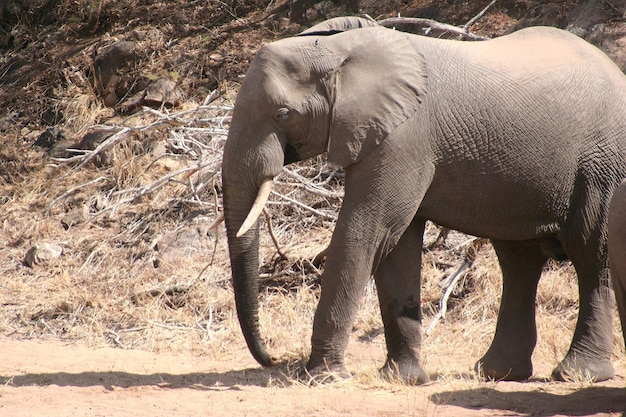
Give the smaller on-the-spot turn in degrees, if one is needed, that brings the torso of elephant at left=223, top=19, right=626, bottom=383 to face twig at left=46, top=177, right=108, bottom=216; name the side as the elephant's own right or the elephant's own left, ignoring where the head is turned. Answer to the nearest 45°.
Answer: approximately 45° to the elephant's own right

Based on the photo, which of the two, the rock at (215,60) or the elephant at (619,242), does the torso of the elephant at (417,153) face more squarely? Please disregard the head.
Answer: the rock

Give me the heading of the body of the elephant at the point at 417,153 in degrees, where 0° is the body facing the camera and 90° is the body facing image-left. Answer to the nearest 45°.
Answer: approximately 90°

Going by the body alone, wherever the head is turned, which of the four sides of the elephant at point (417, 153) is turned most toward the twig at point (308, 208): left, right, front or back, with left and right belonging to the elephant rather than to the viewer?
right

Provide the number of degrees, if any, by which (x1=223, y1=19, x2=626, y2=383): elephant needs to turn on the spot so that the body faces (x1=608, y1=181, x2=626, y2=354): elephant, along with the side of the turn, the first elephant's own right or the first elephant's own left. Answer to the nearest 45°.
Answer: approximately 135° to the first elephant's own left

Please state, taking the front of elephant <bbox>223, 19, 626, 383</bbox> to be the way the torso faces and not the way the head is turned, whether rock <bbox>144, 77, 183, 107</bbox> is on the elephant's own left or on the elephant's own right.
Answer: on the elephant's own right

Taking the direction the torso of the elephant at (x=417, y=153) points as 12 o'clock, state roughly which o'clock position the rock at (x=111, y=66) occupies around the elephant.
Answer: The rock is roughly at 2 o'clock from the elephant.

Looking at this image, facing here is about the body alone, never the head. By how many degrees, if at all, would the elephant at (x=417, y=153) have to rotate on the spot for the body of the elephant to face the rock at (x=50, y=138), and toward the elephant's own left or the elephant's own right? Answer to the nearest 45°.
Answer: approximately 45° to the elephant's own right

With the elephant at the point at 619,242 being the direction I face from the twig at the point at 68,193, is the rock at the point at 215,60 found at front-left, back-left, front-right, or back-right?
back-left

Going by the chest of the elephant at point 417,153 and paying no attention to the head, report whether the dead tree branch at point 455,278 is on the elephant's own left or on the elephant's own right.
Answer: on the elephant's own right
